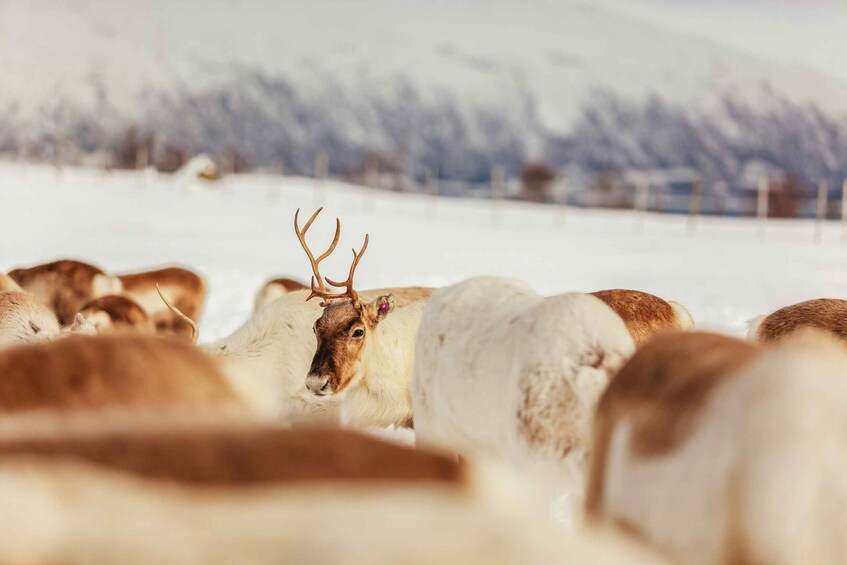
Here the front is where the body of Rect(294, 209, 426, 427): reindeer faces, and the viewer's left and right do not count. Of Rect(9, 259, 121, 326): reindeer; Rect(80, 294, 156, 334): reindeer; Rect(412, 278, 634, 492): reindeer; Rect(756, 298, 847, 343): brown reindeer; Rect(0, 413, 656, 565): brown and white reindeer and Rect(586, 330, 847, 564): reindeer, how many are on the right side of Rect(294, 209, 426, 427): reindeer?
2

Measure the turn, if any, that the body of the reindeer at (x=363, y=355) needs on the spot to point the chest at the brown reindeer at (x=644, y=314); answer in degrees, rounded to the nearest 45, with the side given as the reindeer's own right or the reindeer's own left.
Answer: approximately 90° to the reindeer's own left

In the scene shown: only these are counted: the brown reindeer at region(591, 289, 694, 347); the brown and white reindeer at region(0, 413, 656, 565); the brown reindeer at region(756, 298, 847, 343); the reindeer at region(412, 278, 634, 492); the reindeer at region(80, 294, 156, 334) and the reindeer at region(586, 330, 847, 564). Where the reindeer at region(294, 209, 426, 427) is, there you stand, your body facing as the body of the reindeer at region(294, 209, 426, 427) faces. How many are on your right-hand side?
1

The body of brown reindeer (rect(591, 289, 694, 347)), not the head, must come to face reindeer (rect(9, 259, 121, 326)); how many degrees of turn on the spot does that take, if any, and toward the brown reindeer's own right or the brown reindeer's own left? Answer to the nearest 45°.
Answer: approximately 45° to the brown reindeer's own right

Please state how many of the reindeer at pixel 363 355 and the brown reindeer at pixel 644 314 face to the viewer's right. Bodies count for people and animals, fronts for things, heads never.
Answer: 0

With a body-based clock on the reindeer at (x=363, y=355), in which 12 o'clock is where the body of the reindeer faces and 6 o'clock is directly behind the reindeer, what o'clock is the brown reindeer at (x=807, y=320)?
The brown reindeer is roughly at 8 o'clock from the reindeer.

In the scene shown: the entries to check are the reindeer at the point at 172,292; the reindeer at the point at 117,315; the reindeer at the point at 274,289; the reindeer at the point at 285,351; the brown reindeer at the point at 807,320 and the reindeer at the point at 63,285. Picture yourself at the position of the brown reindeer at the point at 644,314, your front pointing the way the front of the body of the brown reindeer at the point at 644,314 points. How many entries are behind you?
1

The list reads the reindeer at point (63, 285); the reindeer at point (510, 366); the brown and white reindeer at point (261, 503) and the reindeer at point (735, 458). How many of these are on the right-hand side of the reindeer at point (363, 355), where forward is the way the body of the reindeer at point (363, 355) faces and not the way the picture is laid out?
1

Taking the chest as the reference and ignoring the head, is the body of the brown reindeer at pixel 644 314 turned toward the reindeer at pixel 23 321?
yes

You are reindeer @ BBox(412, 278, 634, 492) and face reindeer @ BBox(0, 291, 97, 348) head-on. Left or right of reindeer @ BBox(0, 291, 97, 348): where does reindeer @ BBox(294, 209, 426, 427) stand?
right

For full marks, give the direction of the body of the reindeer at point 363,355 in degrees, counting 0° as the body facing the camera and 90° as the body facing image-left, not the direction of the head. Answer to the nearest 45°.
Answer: approximately 45°

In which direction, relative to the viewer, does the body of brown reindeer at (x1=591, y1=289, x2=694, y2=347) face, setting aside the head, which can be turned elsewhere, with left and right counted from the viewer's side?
facing to the left of the viewer

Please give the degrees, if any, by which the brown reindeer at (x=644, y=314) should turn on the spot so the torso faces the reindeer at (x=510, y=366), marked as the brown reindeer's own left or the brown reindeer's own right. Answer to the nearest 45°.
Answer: approximately 90° to the brown reindeer's own left

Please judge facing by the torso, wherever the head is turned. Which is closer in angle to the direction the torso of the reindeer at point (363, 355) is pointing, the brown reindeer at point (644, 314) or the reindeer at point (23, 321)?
the reindeer

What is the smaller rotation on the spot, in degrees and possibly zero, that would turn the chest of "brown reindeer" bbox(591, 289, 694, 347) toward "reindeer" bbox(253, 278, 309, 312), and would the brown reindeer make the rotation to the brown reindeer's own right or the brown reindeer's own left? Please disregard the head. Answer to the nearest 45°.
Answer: approximately 45° to the brown reindeer's own right

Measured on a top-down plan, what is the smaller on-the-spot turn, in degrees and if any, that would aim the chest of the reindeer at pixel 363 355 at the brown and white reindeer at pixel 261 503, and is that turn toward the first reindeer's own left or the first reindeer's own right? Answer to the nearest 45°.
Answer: approximately 45° to the first reindeer's own left
